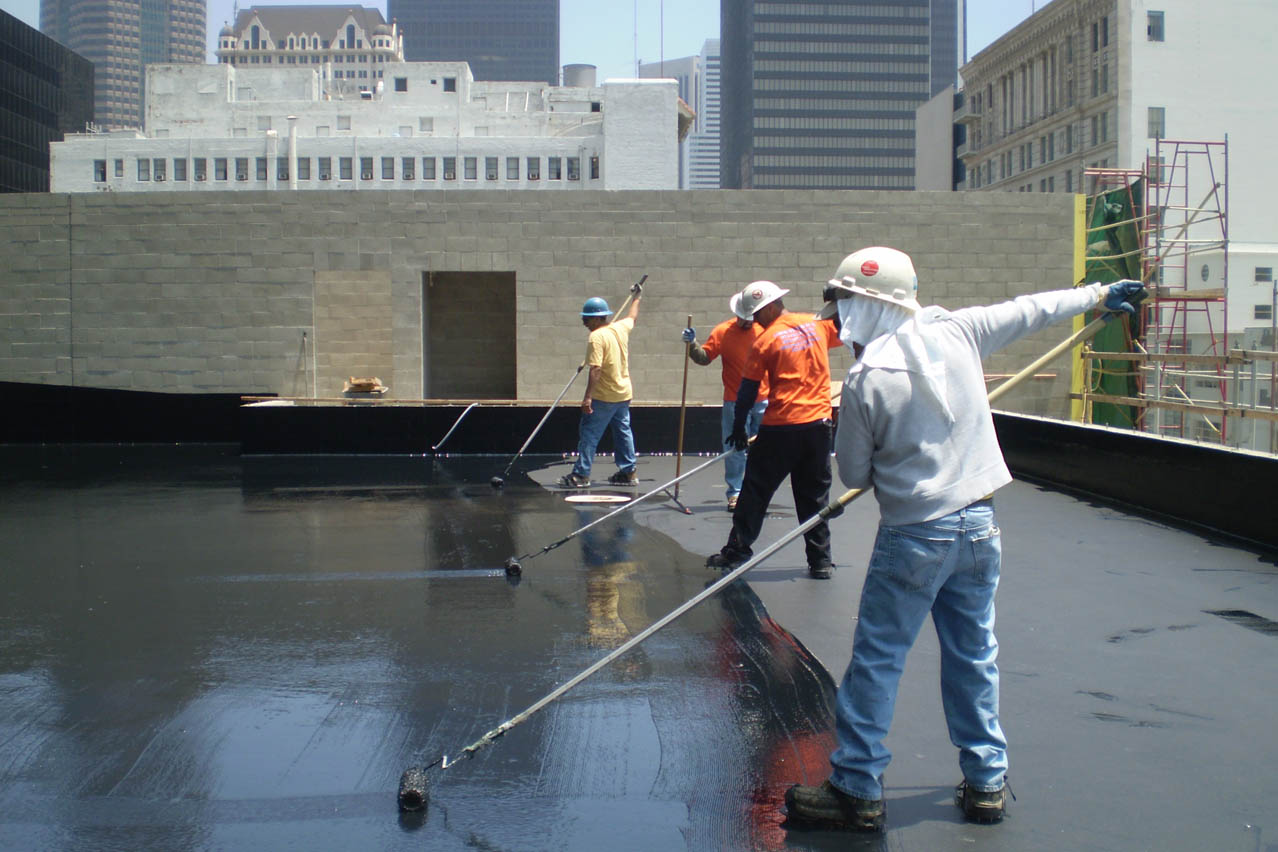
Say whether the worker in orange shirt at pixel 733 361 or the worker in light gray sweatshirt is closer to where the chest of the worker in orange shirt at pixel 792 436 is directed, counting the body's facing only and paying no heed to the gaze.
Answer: the worker in orange shirt

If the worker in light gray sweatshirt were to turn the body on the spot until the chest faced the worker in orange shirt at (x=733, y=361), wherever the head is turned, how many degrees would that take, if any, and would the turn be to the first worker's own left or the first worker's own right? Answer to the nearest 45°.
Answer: approximately 45° to the first worker's own right

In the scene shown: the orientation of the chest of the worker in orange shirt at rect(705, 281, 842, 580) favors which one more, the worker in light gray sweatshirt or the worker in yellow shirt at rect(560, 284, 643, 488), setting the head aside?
the worker in yellow shirt

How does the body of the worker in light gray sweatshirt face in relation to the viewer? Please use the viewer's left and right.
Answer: facing away from the viewer and to the left of the viewer

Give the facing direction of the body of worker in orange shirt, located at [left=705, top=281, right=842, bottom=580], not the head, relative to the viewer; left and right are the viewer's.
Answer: facing away from the viewer and to the left of the viewer

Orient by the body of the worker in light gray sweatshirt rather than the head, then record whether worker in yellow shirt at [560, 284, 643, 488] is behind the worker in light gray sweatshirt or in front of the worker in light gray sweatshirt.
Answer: in front

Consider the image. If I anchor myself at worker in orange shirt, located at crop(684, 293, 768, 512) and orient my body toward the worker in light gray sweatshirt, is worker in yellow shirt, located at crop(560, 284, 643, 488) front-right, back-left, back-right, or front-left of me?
back-right

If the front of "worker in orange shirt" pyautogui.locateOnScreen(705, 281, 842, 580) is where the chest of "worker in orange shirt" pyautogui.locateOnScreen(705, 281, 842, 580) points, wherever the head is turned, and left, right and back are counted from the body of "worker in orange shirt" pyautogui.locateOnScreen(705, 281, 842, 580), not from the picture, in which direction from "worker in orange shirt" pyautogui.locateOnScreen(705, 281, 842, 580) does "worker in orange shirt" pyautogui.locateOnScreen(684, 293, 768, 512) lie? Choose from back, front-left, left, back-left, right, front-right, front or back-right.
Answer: front-right

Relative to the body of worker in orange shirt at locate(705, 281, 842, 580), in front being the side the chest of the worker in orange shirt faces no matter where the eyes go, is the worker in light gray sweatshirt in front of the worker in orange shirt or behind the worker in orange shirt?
behind

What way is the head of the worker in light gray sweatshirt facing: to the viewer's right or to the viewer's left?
to the viewer's left
